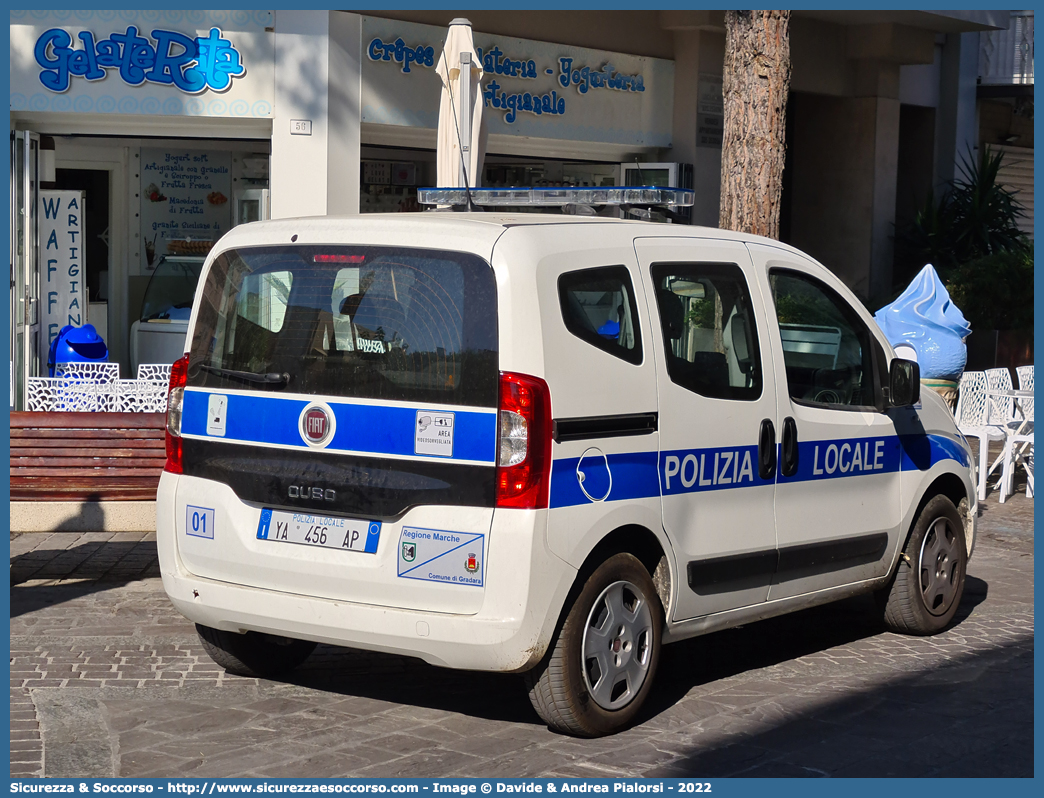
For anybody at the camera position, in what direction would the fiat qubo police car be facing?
facing away from the viewer and to the right of the viewer

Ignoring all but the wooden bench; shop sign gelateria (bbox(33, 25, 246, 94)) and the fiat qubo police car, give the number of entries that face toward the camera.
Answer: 2

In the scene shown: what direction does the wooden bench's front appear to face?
toward the camera

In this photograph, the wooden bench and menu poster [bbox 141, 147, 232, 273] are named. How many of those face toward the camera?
2

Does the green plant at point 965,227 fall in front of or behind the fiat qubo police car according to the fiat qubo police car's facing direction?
in front

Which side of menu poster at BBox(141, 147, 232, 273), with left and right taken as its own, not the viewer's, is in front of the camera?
front

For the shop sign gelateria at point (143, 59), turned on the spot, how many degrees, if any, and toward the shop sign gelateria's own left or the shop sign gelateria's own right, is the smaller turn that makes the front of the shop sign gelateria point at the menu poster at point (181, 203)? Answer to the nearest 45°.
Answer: approximately 180°

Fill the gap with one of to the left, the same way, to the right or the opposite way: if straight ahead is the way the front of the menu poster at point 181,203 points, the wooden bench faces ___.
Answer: the same way

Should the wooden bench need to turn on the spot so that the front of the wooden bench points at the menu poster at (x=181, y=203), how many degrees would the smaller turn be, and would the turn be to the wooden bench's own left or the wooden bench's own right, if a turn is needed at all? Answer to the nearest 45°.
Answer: approximately 180°

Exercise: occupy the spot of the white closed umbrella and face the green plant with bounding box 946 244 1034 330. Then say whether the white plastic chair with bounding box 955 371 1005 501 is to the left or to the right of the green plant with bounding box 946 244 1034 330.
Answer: right

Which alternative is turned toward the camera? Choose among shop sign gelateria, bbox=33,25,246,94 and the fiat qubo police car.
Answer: the shop sign gelateria

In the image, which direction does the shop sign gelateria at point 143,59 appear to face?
toward the camera

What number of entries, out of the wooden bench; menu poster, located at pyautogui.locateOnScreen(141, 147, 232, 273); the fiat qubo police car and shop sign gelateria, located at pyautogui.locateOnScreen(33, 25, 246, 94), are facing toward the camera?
3

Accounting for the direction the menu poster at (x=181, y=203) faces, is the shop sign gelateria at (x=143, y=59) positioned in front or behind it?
in front

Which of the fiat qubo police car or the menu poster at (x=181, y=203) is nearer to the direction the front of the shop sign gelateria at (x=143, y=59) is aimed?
the fiat qubo police car

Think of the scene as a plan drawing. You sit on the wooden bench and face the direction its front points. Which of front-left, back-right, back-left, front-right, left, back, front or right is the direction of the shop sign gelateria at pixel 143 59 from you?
back
